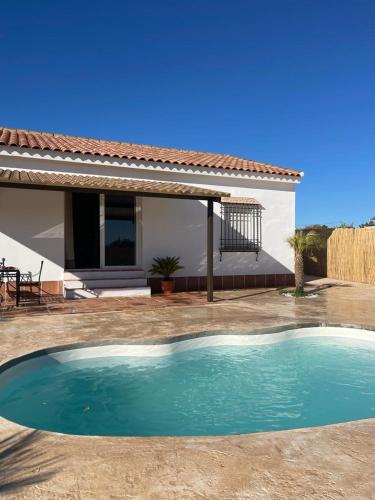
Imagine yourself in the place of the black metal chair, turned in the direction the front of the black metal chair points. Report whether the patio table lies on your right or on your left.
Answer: on your left

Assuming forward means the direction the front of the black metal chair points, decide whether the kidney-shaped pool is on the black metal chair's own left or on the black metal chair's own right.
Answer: on the black metal chair's own left

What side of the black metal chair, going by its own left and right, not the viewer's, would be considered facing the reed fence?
back

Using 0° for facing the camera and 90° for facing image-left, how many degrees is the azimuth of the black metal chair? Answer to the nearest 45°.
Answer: approximately 90°

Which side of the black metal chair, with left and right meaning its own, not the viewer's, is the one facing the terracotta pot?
back

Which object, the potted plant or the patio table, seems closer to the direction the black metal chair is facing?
the patio table

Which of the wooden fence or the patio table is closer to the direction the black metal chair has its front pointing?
the patio table

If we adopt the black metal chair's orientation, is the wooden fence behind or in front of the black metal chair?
behind

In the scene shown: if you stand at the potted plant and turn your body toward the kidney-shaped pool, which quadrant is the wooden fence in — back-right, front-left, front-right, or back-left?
back-left
